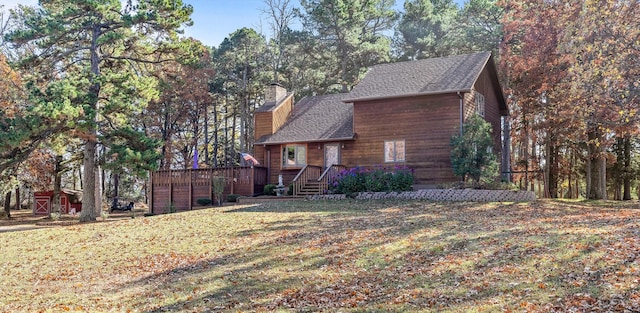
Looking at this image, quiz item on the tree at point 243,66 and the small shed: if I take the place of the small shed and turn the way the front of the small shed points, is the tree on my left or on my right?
on my left

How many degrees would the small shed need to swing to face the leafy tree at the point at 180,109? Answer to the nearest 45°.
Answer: approximately 90° to its left

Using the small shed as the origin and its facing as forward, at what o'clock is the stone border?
The stone border is roughly at 11 o'clock from the small shed.

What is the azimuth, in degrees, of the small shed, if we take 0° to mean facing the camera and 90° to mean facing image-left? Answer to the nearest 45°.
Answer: approximately 0°

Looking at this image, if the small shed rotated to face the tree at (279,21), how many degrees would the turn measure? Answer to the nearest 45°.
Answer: approximately 90° to its left

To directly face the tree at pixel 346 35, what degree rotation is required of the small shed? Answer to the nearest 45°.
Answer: approximately 90° to its left

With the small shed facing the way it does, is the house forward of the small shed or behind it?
forward
